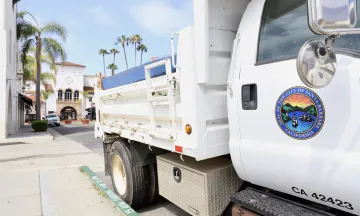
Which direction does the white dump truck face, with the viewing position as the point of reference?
facing the viewer and to the right of the viewer

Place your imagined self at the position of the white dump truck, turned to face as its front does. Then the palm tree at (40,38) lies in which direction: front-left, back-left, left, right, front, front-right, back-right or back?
back
